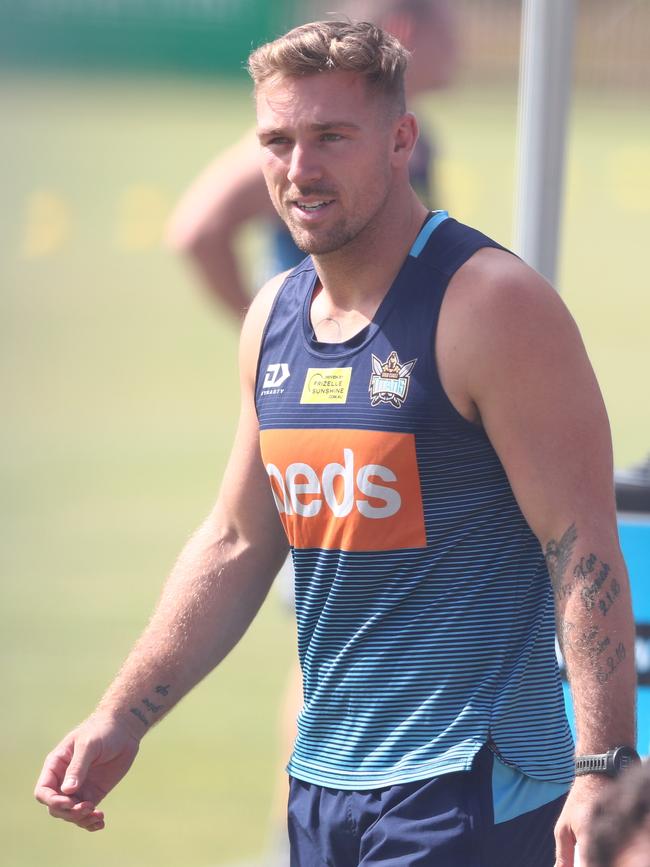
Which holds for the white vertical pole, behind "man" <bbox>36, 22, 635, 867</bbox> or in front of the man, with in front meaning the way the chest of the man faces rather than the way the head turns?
behind

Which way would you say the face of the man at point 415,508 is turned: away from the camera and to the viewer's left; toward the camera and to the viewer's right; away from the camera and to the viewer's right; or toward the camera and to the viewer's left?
toward the camera and to the viewer's left

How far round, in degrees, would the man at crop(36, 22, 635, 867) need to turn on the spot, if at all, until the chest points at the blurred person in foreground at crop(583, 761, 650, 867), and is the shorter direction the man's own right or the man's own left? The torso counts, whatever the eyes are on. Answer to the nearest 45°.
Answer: approximately 45° to the man's own left

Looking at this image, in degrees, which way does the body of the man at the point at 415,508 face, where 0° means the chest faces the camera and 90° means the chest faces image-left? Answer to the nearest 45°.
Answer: approximately 45°

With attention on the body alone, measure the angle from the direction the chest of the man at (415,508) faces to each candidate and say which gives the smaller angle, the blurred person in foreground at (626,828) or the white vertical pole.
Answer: the blurred person in foreground

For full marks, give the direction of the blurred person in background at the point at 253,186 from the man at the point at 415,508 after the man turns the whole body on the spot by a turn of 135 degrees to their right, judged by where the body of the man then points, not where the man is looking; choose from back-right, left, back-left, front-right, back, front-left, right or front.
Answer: front
